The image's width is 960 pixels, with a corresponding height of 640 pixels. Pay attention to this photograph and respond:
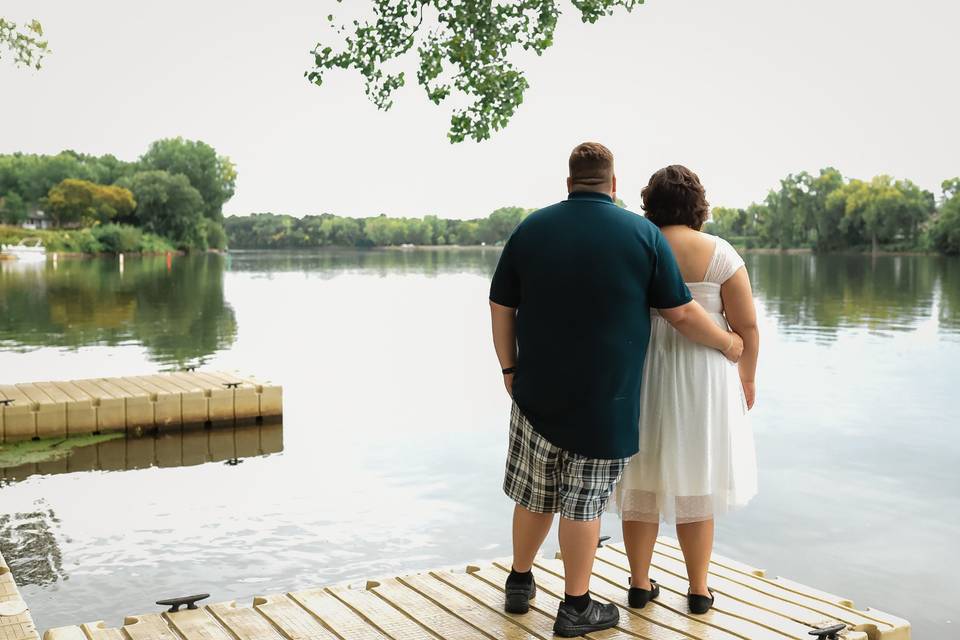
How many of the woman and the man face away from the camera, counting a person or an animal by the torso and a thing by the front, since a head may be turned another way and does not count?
2

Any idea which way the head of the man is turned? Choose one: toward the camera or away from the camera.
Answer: away from the camera

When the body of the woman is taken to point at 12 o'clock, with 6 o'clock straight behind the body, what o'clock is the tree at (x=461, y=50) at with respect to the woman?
The tree is roughly at 11 o'clock from the woman.

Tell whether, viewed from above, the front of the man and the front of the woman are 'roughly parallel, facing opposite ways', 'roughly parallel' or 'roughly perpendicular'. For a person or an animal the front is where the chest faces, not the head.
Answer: roughly parallel

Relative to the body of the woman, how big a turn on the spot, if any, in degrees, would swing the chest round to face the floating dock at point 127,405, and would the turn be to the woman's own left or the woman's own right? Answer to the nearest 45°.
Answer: approximately 45° to the woman's own left

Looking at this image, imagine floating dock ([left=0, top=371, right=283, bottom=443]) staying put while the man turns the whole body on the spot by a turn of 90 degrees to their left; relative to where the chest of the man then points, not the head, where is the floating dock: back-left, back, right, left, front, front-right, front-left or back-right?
front-right

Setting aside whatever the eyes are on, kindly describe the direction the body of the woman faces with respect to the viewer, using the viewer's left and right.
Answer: facing away from the viewer

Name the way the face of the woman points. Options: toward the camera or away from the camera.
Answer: away from the camera

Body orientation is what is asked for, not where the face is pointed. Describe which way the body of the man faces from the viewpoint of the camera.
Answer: away from the camera
